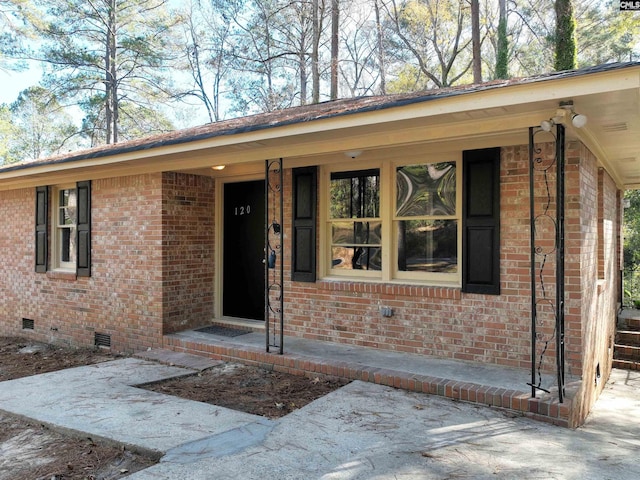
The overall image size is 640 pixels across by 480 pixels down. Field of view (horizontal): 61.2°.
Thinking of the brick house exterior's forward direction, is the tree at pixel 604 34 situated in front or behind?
behind

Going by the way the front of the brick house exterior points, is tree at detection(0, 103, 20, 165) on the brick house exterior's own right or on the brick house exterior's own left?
on the brick house exterior's own right

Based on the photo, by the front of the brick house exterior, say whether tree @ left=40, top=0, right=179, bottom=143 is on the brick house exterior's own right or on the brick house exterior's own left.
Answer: on the brick house exterior's own right

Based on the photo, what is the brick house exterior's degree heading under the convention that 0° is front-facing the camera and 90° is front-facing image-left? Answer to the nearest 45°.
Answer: approximately 45°

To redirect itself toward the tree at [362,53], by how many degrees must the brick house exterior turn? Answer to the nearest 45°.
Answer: approximately 135° to its right

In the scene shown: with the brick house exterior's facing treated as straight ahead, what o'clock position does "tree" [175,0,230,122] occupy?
The tree is roughly at 4 o'clock from the brick house exterior.
